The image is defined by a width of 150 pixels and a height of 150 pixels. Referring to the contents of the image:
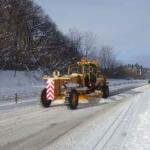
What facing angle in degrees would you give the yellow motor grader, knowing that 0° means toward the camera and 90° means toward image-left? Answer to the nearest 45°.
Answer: approximately 45°
